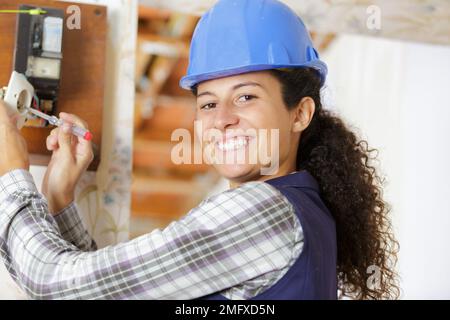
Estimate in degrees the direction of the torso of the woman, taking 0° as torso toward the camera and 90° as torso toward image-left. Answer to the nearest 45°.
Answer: approximately 90°
